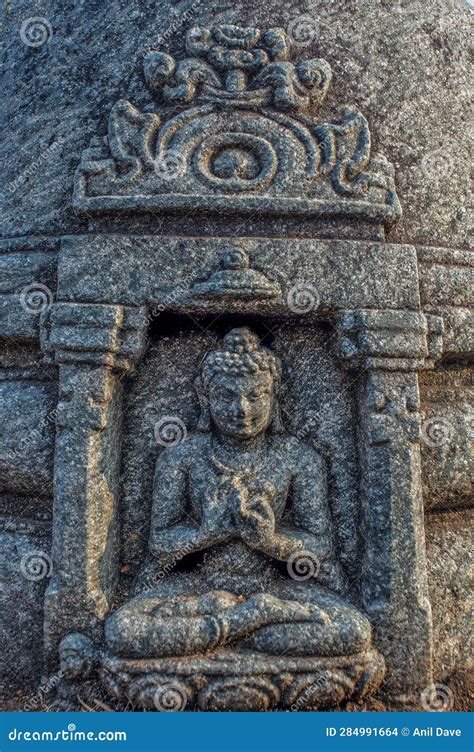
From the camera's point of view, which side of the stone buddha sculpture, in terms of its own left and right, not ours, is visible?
front

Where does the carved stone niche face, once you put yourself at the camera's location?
facing the viewer
